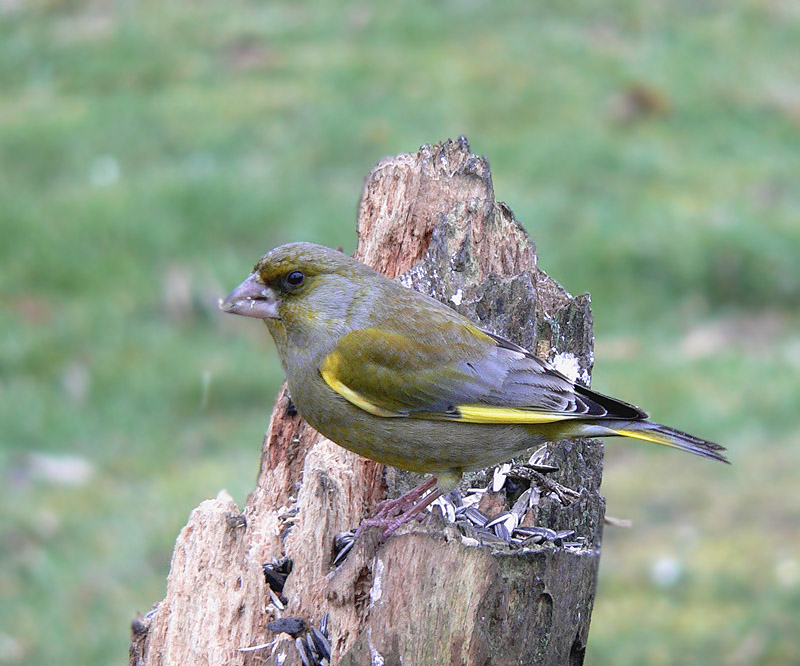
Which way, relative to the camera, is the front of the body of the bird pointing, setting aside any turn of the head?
to the viewer's left
